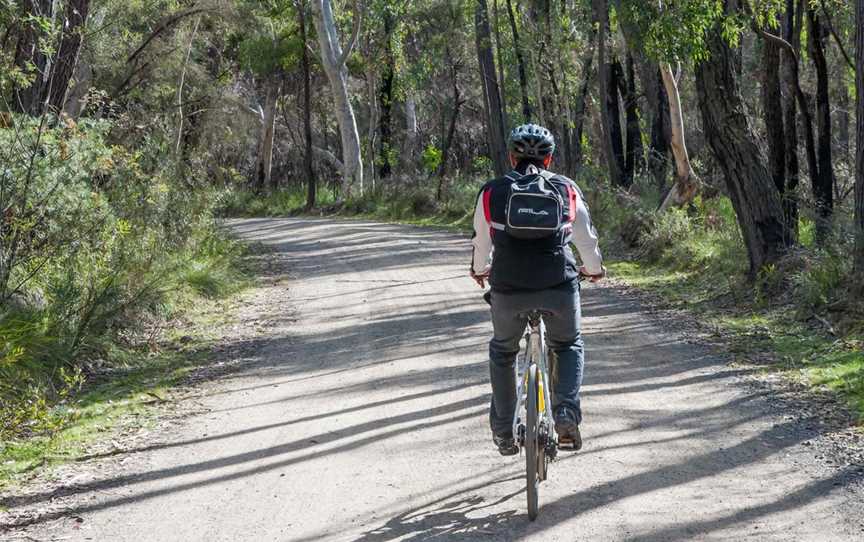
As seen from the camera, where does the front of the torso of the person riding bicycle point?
away from the camera

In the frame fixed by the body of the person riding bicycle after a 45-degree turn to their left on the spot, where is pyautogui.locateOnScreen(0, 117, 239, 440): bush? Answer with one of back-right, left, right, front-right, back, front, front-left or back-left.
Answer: front

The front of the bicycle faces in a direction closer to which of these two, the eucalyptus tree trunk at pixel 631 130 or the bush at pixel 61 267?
the eucalyptus tree trunk

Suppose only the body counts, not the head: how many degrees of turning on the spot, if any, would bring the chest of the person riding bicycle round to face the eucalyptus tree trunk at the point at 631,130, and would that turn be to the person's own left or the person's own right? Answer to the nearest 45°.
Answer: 0° — they already face it

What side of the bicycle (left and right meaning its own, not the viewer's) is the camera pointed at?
back

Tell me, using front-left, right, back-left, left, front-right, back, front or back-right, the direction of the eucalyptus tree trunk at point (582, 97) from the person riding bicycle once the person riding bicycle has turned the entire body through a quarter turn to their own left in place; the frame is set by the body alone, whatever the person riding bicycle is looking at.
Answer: right

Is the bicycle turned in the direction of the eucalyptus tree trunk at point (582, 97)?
yes

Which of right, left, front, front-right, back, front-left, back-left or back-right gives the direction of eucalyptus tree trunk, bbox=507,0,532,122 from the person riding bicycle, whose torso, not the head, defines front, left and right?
front

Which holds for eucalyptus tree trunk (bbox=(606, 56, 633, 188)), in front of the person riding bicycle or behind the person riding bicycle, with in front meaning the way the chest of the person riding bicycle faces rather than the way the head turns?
in front

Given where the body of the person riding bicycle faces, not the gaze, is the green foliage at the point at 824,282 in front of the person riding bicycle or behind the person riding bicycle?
in front

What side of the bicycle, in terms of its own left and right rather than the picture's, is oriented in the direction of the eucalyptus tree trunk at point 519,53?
front

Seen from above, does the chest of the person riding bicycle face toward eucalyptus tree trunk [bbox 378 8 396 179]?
yes

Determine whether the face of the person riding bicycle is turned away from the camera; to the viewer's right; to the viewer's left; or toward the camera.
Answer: away from the camera

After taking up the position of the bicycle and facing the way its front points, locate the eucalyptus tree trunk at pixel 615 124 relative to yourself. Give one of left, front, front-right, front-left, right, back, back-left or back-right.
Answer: front

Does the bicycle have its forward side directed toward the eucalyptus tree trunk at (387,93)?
yes
